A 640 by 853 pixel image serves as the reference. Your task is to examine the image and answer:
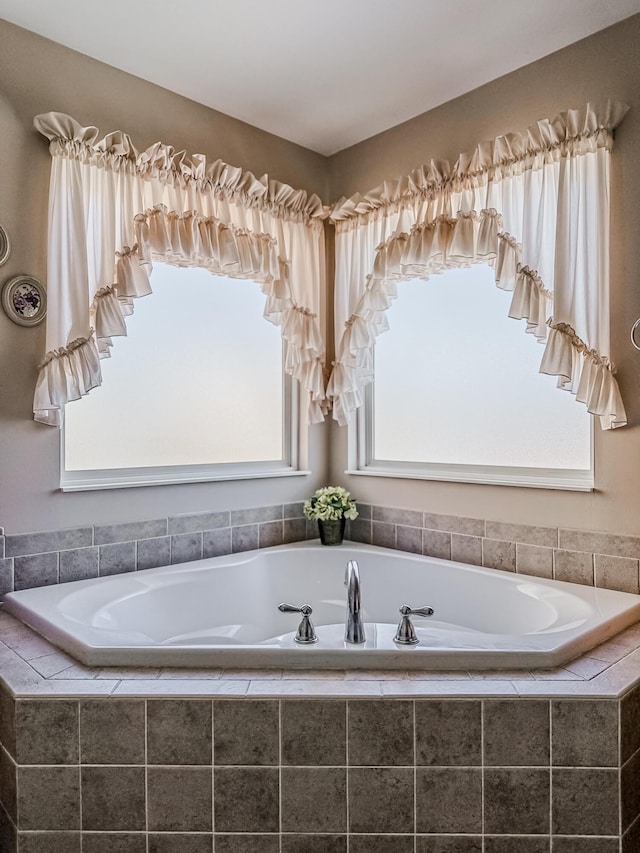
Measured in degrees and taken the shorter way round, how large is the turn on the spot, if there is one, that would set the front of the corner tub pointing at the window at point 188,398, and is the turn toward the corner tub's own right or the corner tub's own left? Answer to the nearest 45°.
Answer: approximately 135° to the corner tub's own right

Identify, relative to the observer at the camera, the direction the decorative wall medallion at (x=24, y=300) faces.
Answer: facing the viewer and to the right of the viewer

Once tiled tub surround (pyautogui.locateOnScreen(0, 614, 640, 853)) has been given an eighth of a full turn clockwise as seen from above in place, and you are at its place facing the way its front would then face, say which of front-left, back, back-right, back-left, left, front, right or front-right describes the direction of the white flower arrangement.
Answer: back-right

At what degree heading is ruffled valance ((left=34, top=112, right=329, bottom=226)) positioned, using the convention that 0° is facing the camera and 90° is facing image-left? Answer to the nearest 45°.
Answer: approximately 315°

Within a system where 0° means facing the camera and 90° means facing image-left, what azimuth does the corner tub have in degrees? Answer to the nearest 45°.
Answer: approximately 0°

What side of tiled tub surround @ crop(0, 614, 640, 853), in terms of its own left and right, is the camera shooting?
front

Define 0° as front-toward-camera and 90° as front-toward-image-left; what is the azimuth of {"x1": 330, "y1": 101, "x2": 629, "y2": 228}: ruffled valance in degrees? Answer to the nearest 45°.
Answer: approximately 45°

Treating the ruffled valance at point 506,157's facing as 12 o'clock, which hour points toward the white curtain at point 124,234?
The white curtain is roughly at 1 o'clock from the ruffled valance.

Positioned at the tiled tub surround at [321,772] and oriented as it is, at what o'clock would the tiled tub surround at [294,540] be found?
the tiled tub surround at [294,540] is roughly at 6 o'clock from the tiled tub surround at [321,772].

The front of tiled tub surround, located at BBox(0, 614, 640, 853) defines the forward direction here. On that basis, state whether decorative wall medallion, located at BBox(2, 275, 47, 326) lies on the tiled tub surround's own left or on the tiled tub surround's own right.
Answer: on the tiled tub surround's own right
